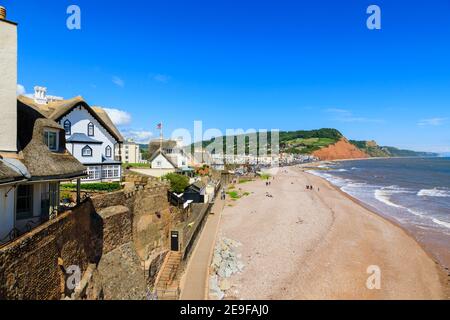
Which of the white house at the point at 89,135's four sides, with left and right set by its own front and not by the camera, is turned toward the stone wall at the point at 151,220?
front

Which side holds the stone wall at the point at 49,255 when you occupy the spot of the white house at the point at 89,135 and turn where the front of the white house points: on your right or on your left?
on your right

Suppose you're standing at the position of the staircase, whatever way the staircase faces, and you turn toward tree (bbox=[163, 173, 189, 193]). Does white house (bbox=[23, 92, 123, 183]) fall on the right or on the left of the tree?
left

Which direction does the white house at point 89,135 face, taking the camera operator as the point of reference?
facing the viewer and to the right of the viewer

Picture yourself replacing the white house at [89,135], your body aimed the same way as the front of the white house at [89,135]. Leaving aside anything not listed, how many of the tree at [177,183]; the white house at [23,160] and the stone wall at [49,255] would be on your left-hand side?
1

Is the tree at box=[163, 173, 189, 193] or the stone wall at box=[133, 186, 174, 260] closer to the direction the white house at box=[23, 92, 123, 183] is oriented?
the stone wall

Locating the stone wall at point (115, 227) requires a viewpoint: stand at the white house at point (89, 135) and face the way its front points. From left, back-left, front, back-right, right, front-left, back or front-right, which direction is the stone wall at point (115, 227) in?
front-right

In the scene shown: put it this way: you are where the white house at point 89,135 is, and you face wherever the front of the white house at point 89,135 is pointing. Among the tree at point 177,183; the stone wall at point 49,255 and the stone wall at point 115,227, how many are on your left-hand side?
1

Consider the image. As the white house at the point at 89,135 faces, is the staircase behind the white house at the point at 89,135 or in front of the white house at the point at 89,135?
in front

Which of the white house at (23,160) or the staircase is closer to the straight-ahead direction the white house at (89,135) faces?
the staircase

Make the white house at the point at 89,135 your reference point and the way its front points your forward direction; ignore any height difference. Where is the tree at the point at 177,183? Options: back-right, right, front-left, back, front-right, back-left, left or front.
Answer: left
